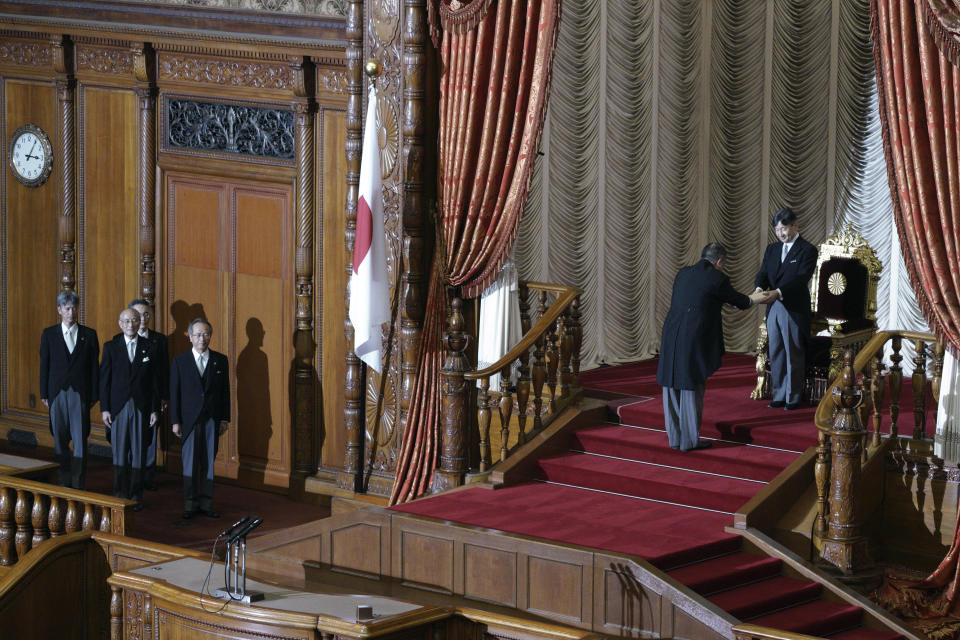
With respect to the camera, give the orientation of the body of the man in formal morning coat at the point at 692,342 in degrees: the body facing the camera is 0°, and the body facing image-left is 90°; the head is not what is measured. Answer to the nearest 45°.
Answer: approximately 225°

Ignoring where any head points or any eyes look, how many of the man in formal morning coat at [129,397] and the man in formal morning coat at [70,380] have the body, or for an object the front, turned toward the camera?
2

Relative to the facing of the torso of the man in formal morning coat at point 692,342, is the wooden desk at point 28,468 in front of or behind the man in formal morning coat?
behind

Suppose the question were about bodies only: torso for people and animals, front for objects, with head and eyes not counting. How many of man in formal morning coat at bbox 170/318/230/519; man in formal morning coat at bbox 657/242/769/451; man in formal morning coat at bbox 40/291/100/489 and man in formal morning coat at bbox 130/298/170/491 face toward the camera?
3

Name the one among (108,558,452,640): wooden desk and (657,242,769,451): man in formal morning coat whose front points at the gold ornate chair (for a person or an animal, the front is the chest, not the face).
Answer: the man in formal morning coat

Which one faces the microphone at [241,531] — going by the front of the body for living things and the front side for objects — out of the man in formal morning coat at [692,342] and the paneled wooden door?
the paneled wooden door

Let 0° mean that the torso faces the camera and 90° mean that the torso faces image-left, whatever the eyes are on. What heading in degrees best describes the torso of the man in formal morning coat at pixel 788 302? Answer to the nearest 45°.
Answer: approximately 45°
